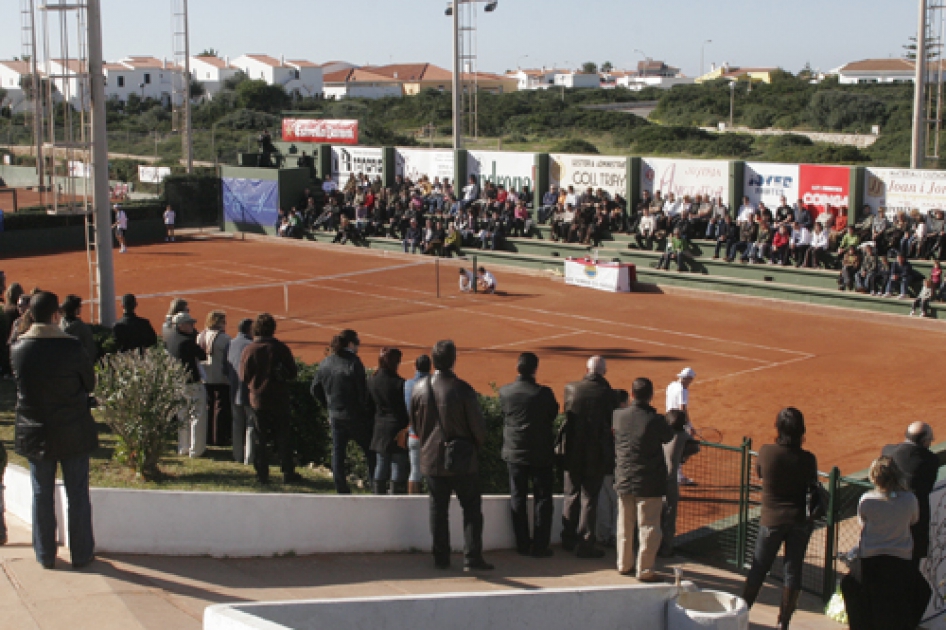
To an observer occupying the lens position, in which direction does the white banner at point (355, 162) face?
facing the viewer

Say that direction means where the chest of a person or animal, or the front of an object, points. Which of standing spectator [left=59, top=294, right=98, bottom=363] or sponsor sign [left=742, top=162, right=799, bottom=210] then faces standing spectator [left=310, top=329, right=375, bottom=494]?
the sponsor sign

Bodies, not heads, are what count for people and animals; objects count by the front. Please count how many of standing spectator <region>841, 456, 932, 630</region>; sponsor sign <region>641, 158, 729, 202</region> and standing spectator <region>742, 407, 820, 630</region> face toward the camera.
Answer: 1

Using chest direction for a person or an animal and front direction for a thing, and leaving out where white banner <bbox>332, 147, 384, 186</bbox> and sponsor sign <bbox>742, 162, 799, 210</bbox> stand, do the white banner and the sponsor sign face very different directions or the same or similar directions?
same or similar directions

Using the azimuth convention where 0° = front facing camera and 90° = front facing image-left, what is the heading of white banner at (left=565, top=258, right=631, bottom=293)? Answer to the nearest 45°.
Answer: approximately 45°

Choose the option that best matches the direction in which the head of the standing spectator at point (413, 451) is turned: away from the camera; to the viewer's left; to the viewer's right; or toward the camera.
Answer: away from the camera

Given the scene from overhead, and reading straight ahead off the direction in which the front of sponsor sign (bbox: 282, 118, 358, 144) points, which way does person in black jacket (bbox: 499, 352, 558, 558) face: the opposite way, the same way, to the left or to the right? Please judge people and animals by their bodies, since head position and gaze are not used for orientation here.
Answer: the opposite way

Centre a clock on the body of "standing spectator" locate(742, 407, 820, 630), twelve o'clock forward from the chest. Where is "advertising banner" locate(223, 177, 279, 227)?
The advertising banner is roughly at 11 o'clock from the standing spectator.

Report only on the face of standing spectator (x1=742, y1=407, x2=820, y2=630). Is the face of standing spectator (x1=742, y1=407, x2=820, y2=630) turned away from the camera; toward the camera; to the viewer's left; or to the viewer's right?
away from the camera

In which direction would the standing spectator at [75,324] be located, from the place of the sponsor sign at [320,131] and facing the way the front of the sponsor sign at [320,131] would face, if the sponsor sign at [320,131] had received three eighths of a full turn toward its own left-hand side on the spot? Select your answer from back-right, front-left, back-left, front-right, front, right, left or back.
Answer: back-right

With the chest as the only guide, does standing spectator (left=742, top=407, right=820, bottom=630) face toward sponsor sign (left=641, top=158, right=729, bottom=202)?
yes

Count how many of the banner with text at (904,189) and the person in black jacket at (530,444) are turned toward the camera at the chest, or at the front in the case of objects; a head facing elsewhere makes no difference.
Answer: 1

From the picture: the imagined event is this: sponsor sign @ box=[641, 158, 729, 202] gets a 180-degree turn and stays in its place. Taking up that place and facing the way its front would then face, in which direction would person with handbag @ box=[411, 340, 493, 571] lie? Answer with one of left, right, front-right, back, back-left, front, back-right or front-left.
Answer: back

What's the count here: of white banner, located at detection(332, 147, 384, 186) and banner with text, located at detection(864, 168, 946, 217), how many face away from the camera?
0

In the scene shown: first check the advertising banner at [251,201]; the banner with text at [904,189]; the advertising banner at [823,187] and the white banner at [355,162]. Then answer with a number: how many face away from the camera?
0

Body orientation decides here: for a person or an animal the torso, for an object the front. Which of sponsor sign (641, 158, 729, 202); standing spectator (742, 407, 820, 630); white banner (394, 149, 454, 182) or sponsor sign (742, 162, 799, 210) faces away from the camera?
the standing spectator

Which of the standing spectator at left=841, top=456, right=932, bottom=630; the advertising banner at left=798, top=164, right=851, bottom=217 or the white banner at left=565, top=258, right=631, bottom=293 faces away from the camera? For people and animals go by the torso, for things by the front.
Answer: the standing spectator
